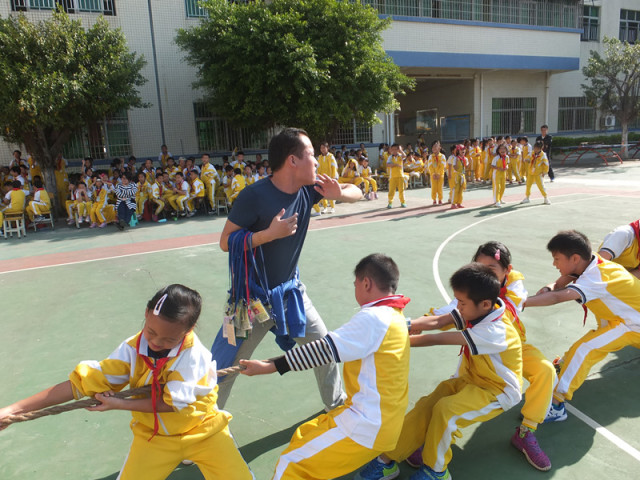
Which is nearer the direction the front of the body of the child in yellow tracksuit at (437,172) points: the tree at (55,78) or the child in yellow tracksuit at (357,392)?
the child in yellow tracksuit

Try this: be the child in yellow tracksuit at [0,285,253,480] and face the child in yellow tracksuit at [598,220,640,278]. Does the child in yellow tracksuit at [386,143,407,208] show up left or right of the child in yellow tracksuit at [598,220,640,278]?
left

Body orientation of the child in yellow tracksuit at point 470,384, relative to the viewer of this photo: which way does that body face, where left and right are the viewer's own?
facing to the left of the viewer

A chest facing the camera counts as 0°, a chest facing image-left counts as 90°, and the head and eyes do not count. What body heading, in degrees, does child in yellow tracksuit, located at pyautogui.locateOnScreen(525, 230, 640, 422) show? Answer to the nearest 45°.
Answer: approximately 90°

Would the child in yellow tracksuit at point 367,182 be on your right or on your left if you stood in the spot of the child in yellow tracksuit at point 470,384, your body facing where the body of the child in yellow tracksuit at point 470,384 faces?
on your right
